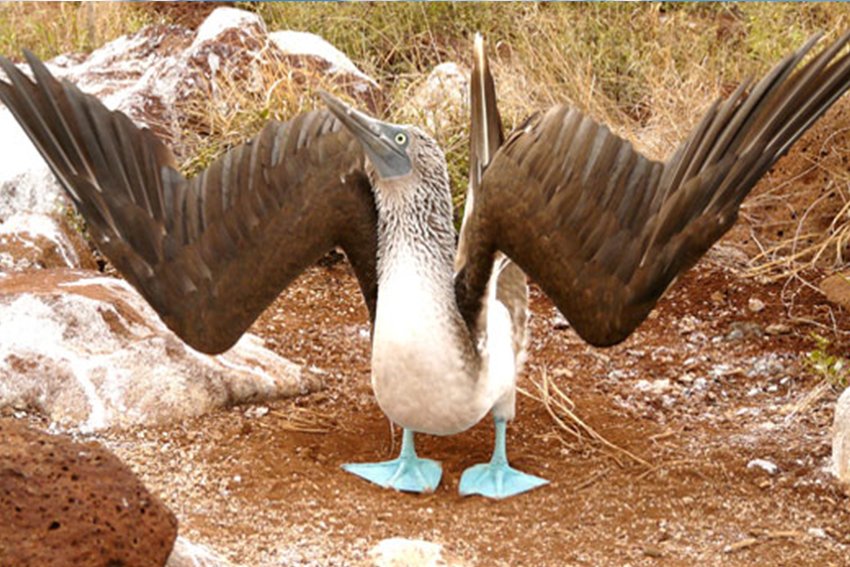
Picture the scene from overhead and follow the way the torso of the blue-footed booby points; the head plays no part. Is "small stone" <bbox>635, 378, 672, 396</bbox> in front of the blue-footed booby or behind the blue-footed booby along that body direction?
behind

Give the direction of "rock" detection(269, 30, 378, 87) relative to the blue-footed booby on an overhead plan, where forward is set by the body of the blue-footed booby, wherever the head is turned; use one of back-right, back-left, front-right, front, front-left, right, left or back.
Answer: back-right

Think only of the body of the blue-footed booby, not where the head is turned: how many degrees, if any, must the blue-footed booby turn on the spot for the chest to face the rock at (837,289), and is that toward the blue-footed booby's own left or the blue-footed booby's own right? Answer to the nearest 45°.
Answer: approximately 180°

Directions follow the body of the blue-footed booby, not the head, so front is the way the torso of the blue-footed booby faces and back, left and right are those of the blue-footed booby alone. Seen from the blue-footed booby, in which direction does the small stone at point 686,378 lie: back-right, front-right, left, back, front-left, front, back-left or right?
back

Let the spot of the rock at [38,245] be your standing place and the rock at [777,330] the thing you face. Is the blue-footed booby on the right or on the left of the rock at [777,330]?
right

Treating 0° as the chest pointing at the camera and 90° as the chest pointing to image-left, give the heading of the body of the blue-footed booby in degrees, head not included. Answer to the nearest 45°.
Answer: approximately 45°

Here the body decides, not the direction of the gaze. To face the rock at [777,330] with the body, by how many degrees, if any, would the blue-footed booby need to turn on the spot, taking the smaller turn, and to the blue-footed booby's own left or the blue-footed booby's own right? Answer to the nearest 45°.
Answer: approximately 180°

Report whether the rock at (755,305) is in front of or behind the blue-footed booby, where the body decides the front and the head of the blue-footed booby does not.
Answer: behind

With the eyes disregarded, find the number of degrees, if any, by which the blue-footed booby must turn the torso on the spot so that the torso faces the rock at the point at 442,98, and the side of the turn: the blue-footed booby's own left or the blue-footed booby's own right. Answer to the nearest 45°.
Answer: approximately 135° to the blue-footed booby's own right

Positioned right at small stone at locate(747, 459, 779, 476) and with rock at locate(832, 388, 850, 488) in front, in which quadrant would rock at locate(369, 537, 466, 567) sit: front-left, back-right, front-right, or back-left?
back-right

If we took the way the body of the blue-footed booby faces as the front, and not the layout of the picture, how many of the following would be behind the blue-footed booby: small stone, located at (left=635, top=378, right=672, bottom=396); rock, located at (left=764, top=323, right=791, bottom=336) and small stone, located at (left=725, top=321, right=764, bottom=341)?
3

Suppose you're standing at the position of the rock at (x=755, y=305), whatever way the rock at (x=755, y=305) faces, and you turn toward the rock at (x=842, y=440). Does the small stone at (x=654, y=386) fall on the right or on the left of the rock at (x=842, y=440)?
right
